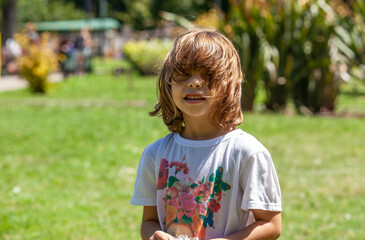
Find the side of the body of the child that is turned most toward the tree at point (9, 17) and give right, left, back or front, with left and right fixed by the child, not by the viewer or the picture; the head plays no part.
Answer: back

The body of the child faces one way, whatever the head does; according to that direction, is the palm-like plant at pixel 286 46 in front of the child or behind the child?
behind

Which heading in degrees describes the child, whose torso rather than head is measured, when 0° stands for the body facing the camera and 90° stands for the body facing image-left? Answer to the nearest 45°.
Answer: approximately 0°

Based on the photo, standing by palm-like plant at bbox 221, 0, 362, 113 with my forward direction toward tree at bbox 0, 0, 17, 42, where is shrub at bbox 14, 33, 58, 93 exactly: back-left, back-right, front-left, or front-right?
front-left

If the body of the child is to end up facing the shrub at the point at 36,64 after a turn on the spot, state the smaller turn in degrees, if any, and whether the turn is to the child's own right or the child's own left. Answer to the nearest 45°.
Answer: approximately 180°

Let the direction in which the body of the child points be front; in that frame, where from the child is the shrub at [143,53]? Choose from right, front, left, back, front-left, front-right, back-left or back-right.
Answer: back

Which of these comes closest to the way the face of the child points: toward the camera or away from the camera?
toward the camera

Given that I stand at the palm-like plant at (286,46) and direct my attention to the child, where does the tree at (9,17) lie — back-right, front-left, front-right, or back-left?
back-right
